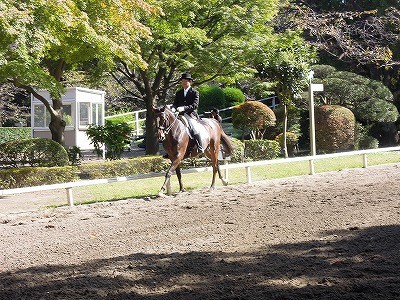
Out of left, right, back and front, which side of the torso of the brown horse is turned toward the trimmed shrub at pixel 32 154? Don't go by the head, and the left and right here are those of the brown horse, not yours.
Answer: right

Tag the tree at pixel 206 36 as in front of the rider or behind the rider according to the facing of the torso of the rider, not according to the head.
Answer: behind

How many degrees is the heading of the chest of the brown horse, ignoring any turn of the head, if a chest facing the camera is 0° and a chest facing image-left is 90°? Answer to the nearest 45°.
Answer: approximately 45°

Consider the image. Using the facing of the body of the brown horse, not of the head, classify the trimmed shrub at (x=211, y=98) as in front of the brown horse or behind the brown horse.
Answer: behind

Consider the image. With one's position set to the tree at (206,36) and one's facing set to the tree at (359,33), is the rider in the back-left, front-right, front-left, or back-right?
back-right

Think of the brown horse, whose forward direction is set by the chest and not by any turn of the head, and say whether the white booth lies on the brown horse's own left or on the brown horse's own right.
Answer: on the brown horse's own right

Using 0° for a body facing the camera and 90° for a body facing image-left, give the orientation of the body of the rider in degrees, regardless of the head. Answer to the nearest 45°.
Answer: approximately 45°

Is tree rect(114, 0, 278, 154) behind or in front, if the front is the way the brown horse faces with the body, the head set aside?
behind

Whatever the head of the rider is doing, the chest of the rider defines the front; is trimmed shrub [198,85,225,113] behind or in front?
behind
